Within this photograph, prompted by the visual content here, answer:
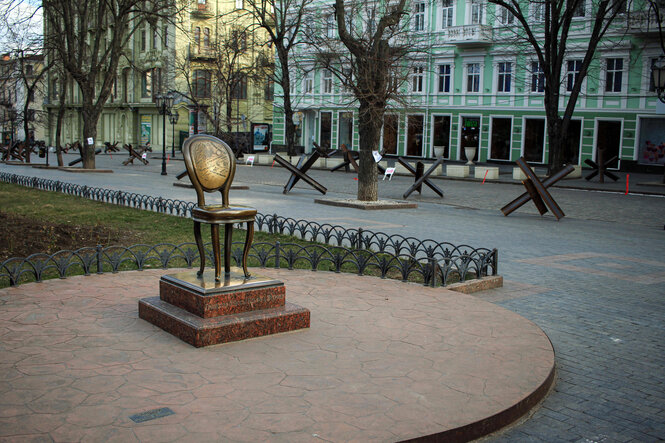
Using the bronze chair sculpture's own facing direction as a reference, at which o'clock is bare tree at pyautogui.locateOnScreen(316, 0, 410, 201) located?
The bare tree is roughly at 8 o'clock from the bronze chair sculpture.

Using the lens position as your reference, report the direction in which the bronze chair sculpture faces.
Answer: facing the viewer and to the right of the viewer

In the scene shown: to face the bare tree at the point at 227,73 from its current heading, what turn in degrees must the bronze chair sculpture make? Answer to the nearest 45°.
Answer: approximately 135° to its left

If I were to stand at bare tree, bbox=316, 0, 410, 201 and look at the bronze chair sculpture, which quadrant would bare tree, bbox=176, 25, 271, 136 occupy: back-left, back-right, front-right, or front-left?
back-right
